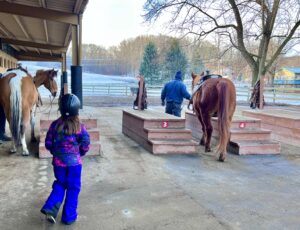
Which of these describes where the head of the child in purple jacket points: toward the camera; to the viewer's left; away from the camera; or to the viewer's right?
away from the camera

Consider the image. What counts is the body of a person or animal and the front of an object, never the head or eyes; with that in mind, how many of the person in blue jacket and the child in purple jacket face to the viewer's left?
0

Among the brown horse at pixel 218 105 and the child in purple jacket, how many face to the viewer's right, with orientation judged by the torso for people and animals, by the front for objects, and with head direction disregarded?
0

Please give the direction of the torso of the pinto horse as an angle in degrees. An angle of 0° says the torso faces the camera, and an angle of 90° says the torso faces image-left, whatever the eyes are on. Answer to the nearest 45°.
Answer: approximately 225°

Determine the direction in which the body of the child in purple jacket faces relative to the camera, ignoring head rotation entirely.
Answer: away from the camera

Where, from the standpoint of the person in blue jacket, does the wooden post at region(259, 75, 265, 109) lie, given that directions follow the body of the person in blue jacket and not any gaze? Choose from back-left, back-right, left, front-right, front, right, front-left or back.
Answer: front-right

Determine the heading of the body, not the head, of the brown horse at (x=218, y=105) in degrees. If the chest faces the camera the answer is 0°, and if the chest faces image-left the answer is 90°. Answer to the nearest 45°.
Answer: approximately 135°

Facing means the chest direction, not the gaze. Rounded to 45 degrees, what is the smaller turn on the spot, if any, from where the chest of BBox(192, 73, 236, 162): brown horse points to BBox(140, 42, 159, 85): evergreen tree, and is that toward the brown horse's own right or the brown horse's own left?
approximately 45° to the brown horse's own right

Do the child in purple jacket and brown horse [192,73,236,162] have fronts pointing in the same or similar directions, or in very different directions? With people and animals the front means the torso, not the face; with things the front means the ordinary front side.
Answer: same or similar directions

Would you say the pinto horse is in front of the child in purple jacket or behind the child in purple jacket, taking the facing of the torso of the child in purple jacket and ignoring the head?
in front

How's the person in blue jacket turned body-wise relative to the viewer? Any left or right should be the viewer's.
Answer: facing away from the viewer and to the right of the viewer

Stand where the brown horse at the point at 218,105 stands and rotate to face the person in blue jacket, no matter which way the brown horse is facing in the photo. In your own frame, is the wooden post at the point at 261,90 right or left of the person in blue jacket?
right

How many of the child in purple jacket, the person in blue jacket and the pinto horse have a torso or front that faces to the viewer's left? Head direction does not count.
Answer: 0

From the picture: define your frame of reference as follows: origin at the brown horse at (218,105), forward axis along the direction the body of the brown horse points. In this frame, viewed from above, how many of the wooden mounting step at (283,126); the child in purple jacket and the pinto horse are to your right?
1
